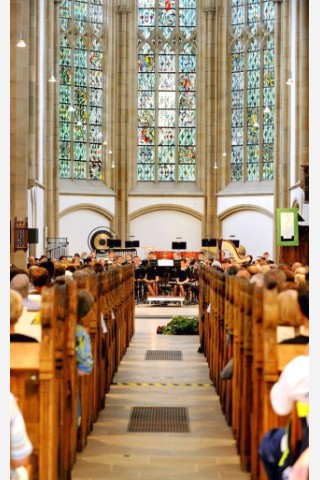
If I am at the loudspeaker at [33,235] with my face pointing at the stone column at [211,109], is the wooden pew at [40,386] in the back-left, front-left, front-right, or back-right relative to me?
back-right

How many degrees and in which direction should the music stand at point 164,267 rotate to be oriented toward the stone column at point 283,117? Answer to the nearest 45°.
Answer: approximately 135° to its left

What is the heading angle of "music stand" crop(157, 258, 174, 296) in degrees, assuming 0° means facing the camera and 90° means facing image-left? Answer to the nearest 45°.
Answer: approximately 0°

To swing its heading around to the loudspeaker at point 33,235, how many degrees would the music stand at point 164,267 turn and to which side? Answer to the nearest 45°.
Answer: approximately 45° to its right
